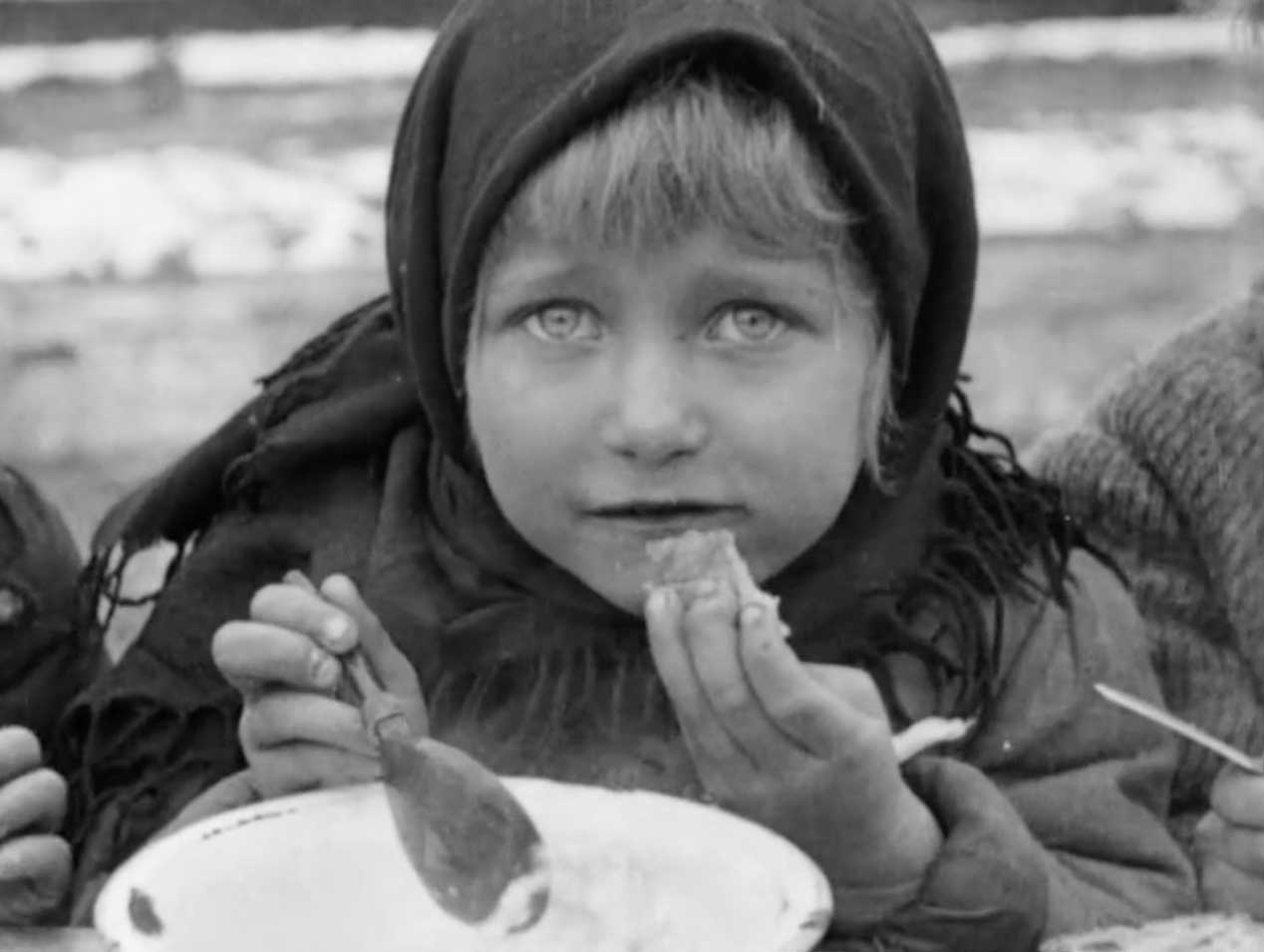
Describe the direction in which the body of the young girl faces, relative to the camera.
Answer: toward the camera
